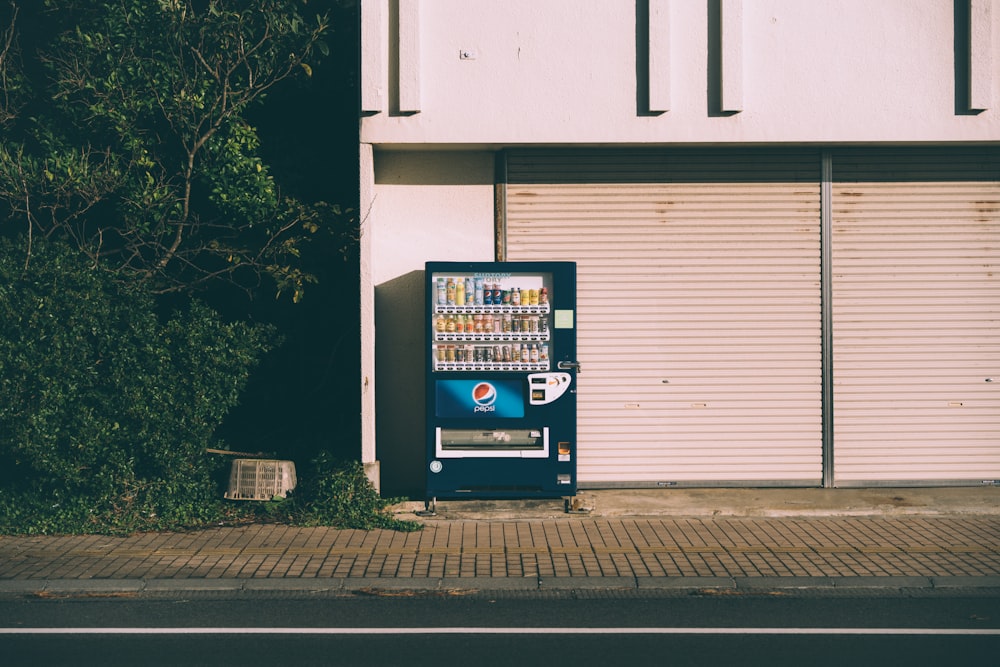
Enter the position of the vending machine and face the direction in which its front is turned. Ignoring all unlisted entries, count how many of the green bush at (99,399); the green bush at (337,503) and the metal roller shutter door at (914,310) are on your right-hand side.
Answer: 2

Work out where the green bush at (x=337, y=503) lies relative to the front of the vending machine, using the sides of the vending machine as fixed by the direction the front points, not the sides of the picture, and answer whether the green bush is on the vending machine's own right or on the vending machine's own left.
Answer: on the vending machine's own right

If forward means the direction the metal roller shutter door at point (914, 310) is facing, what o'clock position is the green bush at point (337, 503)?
The green bush is roughly at 2 o'clock from the metal roller shutter door.

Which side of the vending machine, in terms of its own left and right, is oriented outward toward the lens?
front

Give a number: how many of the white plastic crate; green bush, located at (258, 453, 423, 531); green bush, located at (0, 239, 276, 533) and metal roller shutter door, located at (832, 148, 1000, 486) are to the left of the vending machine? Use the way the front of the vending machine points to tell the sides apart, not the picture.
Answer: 1

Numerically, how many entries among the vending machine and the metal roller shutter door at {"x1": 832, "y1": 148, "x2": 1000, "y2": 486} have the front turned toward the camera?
2

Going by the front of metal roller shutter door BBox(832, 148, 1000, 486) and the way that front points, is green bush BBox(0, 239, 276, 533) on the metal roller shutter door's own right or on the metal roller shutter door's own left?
on the metal roller shutter door's own right

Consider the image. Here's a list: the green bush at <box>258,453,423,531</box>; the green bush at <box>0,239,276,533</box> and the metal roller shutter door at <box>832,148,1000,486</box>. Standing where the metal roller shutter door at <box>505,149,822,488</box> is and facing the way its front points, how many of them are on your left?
1

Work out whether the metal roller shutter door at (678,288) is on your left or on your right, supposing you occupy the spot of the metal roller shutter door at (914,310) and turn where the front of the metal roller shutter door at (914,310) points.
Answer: on your right

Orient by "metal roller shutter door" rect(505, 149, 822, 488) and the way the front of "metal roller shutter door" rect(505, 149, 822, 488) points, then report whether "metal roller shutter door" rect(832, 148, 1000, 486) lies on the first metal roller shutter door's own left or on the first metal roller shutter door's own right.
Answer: on the first metal roller shutter door's own left

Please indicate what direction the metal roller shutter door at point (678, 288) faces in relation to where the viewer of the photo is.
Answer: facing the viewer

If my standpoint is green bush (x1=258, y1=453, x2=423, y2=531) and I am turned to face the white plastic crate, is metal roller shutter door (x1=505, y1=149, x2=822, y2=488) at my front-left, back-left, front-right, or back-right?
back-right

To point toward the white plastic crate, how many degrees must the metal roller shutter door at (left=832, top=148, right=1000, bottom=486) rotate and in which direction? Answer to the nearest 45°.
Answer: approximately 45° to its right

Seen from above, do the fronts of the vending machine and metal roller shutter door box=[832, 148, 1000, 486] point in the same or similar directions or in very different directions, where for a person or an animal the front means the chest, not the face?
same or similar directions
